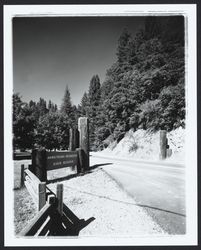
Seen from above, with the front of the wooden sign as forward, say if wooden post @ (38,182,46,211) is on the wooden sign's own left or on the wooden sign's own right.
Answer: on the wooden sign's own right

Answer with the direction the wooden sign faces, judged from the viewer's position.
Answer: facing the viewer and to the right of the viewer
